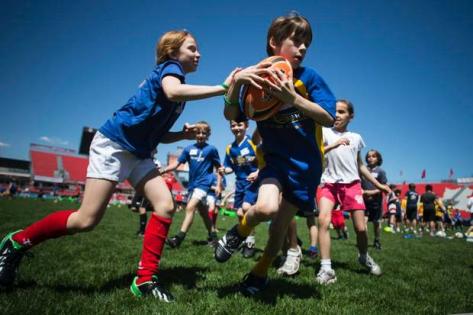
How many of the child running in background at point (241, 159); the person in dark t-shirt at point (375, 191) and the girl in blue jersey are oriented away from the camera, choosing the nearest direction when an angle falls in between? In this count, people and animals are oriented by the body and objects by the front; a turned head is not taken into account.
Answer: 0

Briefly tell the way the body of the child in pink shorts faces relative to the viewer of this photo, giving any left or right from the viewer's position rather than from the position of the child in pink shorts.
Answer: facing the viewer

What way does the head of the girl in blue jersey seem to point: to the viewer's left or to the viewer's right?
to the viewer's right

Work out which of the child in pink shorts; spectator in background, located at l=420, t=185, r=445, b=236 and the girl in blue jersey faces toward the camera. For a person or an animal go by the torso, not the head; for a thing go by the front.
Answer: the child in pink shorts

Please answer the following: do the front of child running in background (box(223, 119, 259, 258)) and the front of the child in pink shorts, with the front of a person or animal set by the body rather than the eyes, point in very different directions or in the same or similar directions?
same or similar directions

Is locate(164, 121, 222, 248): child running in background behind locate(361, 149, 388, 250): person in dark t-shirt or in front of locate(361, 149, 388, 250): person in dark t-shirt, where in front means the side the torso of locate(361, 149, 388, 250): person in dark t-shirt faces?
in front

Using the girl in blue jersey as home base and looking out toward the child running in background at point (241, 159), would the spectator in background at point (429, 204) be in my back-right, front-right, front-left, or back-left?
front-right

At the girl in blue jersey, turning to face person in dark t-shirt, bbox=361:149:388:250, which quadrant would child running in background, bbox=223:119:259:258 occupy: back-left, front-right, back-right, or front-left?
front-left

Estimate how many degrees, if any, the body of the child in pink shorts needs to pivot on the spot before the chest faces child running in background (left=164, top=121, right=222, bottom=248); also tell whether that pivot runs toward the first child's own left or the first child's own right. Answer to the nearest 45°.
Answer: approximately 135° to the first child's own right

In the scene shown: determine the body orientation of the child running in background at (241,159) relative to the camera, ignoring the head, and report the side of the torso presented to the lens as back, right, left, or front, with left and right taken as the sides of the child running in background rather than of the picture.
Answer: front

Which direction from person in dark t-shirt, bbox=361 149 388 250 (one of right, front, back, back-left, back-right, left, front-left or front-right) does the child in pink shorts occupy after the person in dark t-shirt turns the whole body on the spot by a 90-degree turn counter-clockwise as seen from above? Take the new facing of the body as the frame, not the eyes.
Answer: front-right

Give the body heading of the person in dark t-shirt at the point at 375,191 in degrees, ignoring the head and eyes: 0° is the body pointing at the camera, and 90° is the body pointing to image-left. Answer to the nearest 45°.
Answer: approximately 45°
